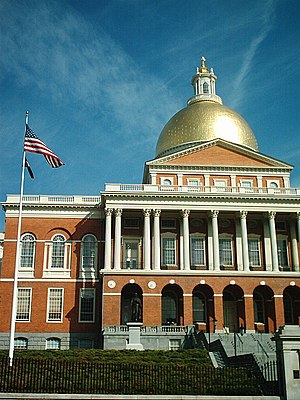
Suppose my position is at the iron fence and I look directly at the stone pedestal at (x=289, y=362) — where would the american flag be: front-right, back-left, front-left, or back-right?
back-left

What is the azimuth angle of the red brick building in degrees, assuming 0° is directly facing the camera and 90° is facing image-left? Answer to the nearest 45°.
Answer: approximately 0°

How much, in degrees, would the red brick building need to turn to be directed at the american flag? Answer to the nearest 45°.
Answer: approximately 45° to its right

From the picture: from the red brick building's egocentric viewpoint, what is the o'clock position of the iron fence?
The iron fence is roughly at 12 o'clock from the red brick building.
